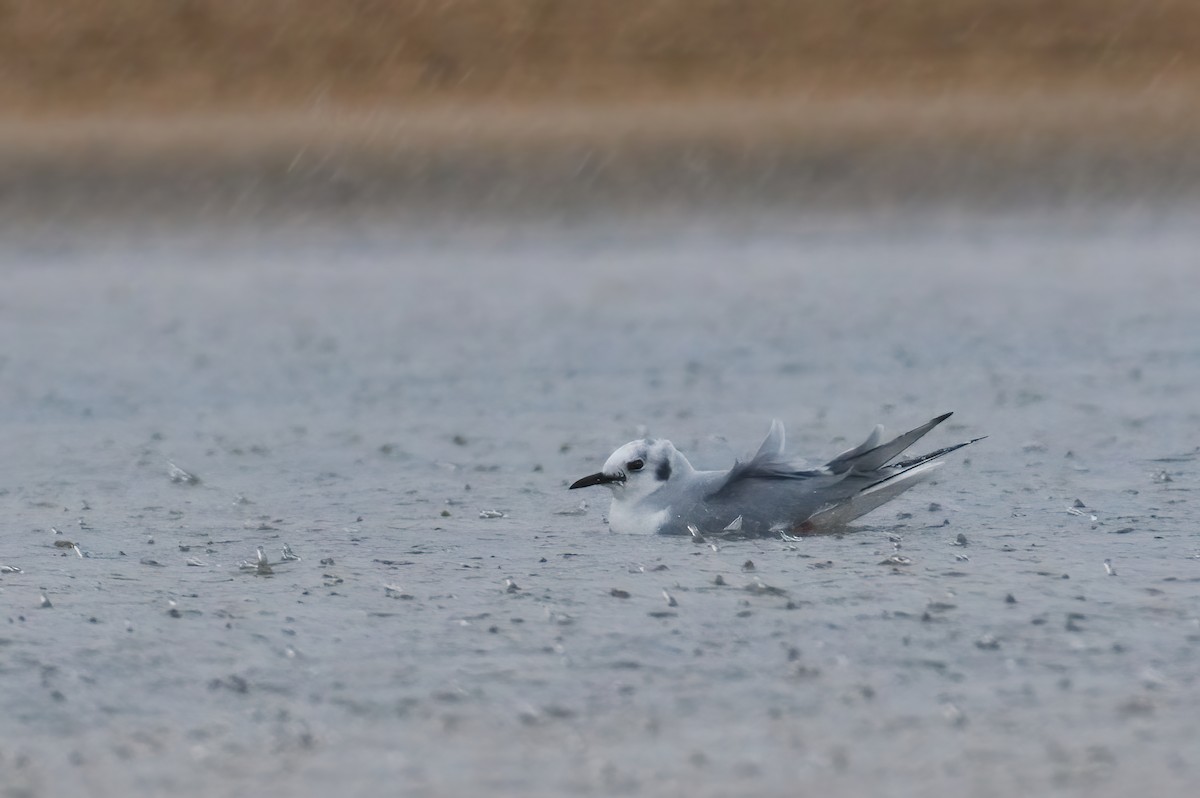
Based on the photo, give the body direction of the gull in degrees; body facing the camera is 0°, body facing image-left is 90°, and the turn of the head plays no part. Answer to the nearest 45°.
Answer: approximately 90°

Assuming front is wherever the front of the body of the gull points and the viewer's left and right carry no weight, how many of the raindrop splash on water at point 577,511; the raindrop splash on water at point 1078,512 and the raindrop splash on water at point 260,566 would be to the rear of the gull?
1

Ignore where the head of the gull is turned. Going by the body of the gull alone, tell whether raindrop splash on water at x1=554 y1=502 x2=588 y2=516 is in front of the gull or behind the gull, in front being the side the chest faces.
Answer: in front

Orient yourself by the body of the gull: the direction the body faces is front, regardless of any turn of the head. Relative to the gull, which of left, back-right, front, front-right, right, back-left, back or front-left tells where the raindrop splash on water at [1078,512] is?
back

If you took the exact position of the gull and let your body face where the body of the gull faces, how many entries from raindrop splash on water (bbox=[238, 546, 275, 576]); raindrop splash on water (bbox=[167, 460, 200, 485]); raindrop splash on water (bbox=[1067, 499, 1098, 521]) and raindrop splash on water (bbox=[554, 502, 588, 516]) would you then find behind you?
1

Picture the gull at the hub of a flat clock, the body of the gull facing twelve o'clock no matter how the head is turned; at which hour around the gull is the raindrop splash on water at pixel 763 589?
The raindrop splash on water is roughly at 9 o'clock from the gull.

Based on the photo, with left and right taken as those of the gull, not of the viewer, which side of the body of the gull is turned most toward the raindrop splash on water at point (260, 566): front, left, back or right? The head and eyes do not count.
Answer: front
